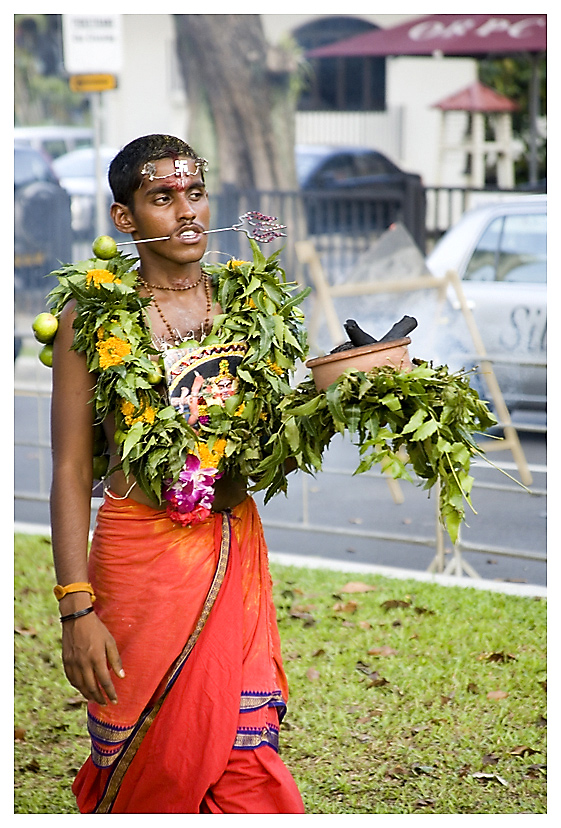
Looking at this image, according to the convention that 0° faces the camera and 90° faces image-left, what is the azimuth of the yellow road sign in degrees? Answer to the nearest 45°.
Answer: approximately 0°

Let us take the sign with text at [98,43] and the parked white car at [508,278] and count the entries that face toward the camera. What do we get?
1

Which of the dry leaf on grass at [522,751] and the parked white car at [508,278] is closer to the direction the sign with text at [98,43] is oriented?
the dry leaf on grass

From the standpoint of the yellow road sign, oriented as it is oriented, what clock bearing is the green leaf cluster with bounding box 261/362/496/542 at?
The green leaf cluster is roughly at 12 o'clock from the yellow road sign.

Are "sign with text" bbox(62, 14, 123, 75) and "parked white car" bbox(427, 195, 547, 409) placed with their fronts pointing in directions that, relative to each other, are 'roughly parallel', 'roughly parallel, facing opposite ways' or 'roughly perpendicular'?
roughly perpendicular

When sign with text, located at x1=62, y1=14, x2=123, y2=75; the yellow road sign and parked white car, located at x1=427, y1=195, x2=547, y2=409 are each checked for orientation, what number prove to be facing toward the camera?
2

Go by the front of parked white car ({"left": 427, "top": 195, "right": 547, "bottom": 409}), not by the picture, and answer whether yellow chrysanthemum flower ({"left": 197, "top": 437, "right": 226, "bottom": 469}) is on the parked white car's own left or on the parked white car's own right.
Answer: on the parked white car's own right

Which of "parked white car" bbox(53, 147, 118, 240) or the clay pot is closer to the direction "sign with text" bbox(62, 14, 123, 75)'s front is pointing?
the clay pot
